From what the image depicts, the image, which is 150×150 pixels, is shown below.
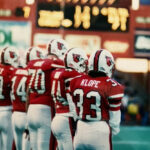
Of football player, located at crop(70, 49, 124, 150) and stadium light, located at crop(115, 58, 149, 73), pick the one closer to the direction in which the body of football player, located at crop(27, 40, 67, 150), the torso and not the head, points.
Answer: the stadium light

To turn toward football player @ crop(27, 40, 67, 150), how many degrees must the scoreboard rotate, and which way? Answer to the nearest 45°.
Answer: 0° — it already faces them

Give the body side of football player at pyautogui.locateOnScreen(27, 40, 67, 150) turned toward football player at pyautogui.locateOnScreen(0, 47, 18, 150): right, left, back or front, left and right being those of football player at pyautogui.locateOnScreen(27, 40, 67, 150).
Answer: left

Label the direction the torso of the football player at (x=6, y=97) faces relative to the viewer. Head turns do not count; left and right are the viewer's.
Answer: facing away from the viewer and to the right of the viewer

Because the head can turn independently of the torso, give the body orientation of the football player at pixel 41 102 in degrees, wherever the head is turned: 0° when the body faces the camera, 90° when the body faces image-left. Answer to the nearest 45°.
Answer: approximately 225°

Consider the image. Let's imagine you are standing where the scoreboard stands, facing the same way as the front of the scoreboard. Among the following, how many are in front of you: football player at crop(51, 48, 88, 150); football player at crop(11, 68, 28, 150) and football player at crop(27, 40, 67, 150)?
3
